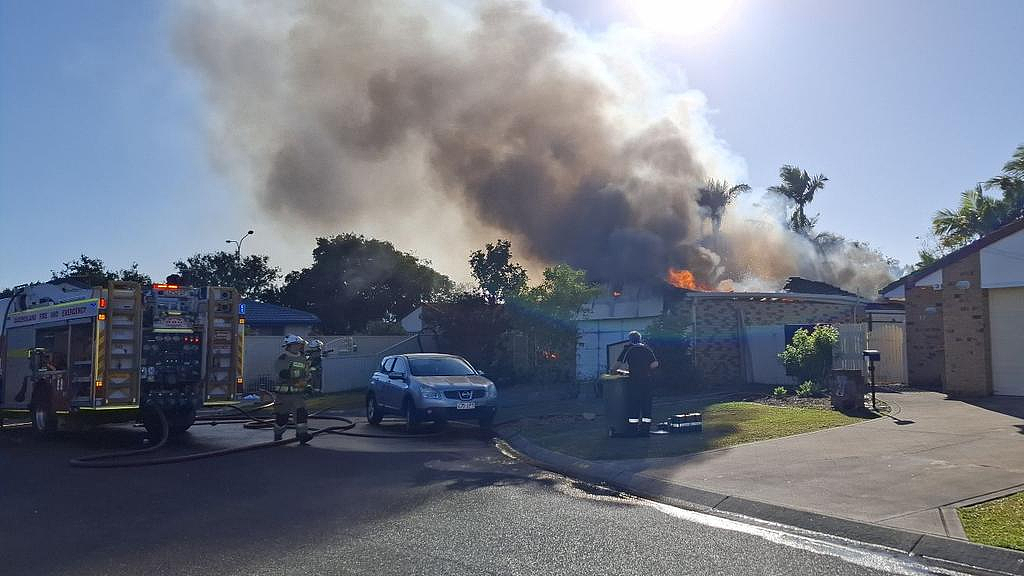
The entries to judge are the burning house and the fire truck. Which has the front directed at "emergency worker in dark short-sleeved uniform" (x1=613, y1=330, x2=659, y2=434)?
the burning house

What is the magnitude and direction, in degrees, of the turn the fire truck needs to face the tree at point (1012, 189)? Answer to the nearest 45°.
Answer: approximately 135° to its right

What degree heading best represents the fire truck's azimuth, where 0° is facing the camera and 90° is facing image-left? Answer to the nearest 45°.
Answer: approximately 135°

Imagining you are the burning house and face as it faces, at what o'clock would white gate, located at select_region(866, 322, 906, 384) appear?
The white gate is roughly at 10 o'clock from the burning house.

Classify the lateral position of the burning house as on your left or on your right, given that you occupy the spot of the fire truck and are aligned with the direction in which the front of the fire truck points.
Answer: on your right

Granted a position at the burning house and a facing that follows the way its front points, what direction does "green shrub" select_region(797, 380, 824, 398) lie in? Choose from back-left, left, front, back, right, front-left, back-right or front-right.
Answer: front

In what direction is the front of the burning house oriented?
toward the camera

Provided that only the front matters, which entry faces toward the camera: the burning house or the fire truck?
the burning house

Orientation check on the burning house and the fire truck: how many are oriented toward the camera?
1

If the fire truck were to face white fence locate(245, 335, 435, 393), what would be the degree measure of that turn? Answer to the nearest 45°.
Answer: approximately 90° to its right

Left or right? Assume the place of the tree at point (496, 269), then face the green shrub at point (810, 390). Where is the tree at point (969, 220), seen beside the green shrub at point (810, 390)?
left

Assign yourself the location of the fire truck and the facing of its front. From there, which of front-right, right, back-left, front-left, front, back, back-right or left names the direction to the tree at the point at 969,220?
back-right

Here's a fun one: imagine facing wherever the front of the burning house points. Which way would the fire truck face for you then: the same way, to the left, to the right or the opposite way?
to the right

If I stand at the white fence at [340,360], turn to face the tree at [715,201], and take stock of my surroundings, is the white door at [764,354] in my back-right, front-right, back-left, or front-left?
front-right

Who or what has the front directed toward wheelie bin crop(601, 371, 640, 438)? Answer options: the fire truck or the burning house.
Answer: the burning house

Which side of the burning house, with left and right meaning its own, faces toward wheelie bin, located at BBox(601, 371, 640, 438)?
front

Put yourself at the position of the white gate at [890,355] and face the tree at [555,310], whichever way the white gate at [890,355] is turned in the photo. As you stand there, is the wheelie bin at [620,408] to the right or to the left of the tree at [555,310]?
left

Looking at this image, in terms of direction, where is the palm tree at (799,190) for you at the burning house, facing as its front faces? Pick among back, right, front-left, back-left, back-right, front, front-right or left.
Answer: back
